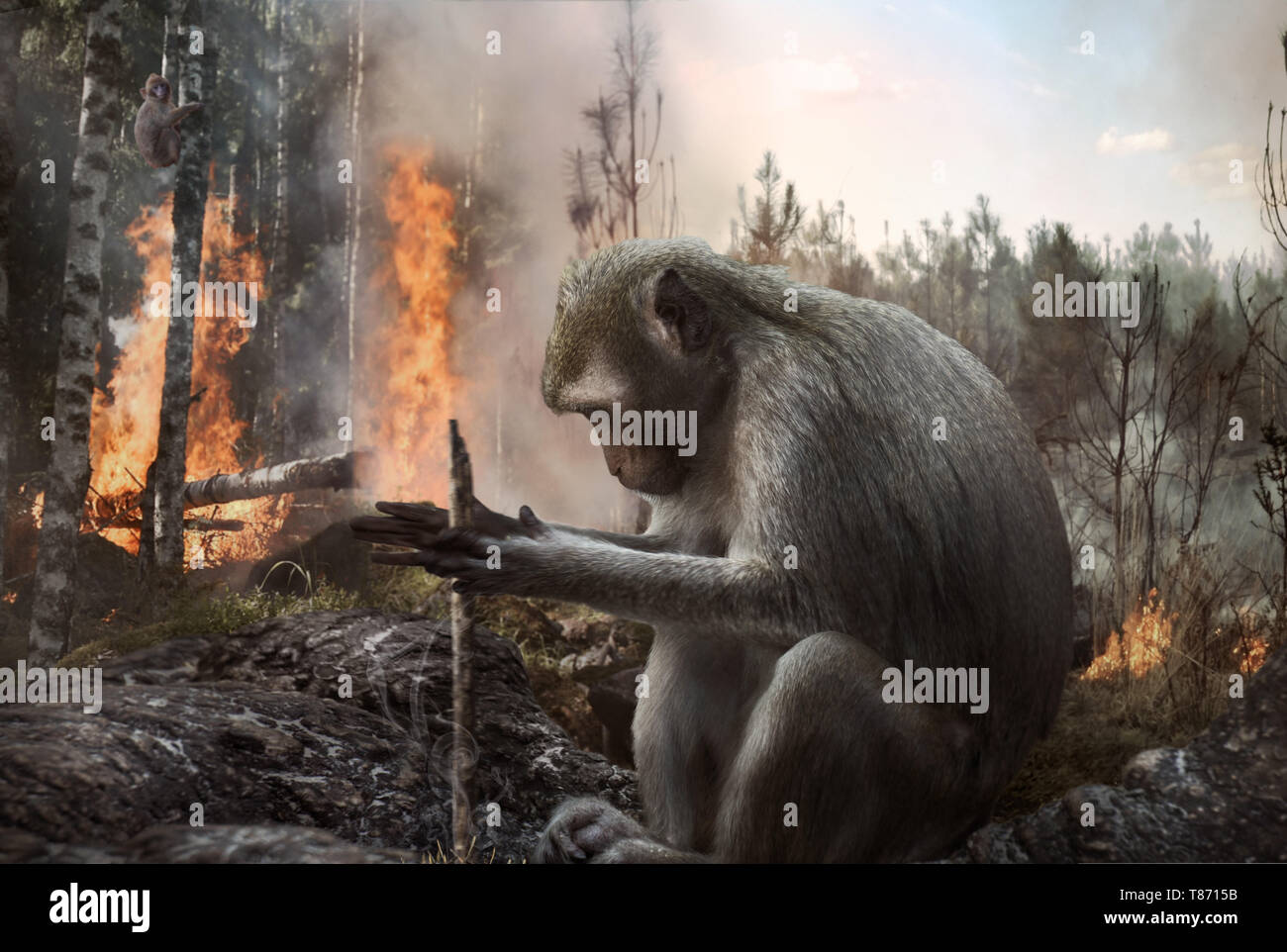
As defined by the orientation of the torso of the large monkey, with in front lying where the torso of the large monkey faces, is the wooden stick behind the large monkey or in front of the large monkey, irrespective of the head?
in front

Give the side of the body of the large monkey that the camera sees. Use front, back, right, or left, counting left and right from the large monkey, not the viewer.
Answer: left

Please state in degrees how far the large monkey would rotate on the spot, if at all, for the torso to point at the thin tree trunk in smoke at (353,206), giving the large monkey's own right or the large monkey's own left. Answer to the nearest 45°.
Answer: approximately 45° to the large monkey's own right

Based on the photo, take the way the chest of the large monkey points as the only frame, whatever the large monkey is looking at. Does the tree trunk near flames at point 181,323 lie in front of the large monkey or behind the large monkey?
in front

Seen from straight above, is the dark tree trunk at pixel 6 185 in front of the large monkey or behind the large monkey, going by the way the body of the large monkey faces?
in front
